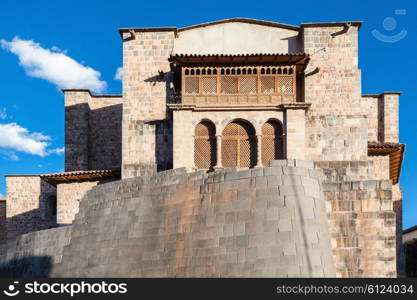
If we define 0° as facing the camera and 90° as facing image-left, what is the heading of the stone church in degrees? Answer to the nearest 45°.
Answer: approximately 0°
